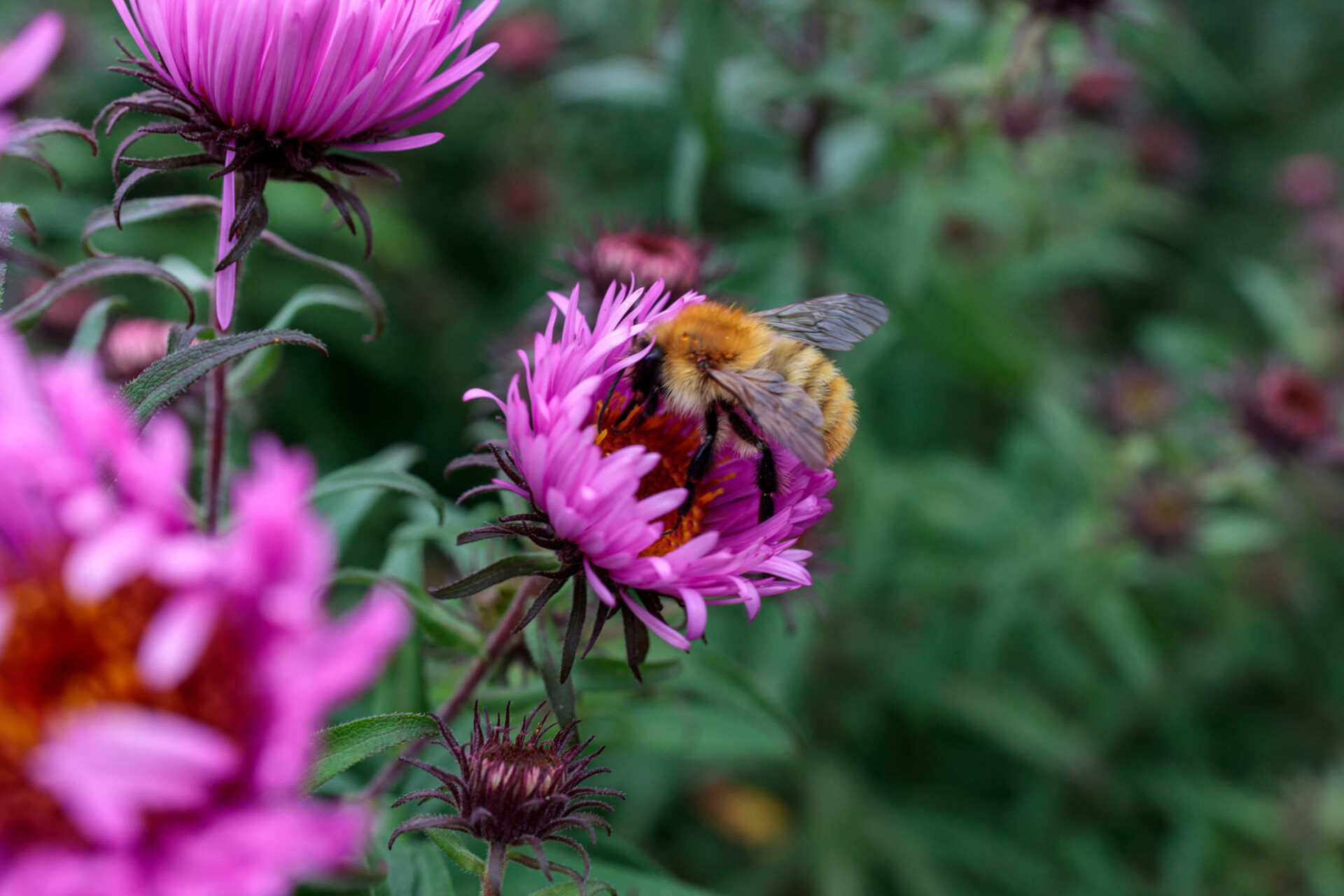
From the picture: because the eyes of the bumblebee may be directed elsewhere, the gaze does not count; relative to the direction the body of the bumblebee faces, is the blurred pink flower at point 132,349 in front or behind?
in front

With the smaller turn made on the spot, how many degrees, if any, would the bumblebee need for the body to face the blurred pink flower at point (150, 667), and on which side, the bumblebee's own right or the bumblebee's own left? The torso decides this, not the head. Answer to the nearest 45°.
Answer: approximately 90° to the bumblebee's own left

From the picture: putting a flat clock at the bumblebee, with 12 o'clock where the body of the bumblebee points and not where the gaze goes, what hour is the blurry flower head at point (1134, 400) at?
The blurry flower head is roughly at 4 o'clock from the bumblebee.

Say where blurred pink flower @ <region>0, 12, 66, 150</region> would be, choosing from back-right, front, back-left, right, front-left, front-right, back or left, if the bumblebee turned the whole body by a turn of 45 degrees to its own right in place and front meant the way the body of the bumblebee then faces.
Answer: left

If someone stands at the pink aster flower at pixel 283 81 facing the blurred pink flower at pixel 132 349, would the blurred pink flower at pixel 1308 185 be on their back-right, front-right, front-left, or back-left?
front-right

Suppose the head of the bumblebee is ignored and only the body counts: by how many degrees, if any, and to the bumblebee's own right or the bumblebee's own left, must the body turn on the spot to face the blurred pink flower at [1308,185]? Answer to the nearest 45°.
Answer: approximately 135° to the bumblebee's own right

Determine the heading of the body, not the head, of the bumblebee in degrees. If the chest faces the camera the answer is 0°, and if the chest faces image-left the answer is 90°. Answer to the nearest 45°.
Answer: approximately 90°

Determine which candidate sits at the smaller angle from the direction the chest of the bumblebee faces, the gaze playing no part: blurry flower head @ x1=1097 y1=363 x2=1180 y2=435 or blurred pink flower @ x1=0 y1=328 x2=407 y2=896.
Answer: the blurred pink flower

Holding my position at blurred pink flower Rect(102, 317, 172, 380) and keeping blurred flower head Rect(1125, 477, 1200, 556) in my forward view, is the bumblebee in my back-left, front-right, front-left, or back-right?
front-right

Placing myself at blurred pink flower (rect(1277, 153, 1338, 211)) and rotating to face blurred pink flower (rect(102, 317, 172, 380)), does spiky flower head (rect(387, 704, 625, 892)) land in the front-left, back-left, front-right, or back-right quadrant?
front-left
